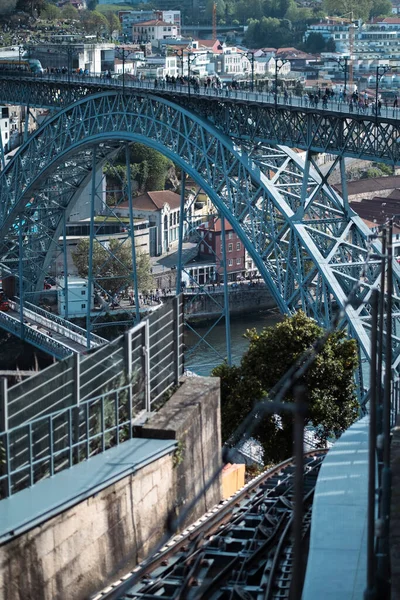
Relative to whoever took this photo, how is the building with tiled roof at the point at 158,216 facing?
facing the viewer and to the right of the viewer

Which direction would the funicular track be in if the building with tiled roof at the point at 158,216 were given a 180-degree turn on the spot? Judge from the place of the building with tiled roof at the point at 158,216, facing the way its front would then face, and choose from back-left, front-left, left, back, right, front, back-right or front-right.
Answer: back-left

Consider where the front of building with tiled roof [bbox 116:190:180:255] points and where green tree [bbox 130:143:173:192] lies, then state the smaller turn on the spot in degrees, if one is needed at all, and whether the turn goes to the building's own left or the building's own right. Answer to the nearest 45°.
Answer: approximately 135° to the building's own left

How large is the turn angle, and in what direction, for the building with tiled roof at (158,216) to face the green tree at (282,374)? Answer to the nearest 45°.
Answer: approximately 45° to its right

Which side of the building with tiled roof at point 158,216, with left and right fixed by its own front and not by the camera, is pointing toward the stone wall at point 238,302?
front
